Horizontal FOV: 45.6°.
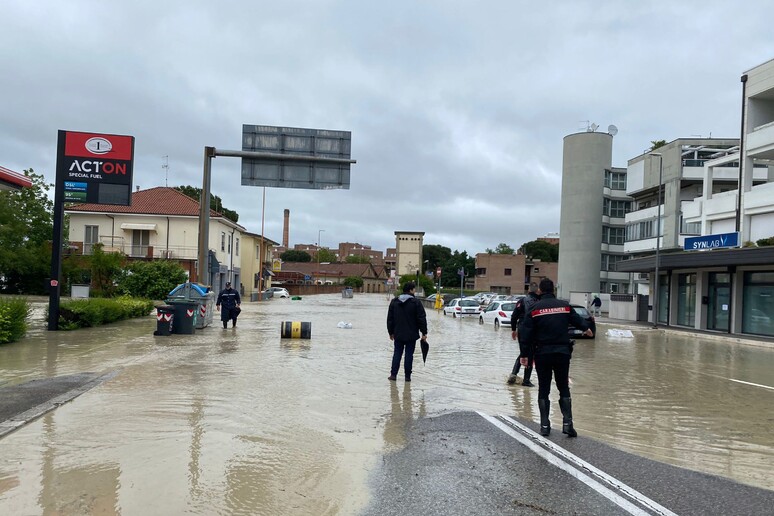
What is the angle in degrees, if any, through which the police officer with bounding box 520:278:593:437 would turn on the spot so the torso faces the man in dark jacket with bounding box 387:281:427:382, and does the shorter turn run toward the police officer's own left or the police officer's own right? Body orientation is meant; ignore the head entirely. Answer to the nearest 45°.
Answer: approximately 45° to the police officer's own left

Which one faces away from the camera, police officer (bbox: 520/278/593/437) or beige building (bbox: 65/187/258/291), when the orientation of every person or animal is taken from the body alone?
the police officer

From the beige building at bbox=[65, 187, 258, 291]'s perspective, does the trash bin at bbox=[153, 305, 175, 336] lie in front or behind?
in front

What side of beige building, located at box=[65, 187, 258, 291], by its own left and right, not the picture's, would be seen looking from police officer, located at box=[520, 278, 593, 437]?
front

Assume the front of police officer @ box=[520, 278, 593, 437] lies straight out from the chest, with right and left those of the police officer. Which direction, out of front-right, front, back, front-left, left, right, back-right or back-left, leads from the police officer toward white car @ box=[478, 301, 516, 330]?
front

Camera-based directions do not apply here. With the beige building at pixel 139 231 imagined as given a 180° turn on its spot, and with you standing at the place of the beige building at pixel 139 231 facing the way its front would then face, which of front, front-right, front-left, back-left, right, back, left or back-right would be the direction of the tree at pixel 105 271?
back

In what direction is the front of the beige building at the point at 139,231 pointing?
toward the camera

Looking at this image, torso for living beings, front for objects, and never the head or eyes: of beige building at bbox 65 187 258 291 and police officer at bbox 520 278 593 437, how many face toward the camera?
1

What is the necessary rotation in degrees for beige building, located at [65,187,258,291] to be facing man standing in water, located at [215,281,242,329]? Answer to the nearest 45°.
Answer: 0° — it already faces them

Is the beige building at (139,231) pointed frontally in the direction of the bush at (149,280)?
yes

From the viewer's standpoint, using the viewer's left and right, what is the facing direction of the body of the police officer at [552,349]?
facing away from the viewer

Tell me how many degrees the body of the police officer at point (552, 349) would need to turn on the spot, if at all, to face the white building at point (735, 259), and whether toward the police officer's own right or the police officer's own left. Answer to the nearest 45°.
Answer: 0° — they already face it

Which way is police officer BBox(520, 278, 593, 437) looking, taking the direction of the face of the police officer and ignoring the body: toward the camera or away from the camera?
away from the camera
